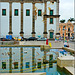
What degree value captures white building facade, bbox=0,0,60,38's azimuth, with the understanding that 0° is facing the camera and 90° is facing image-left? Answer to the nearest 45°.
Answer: approximately 0°
